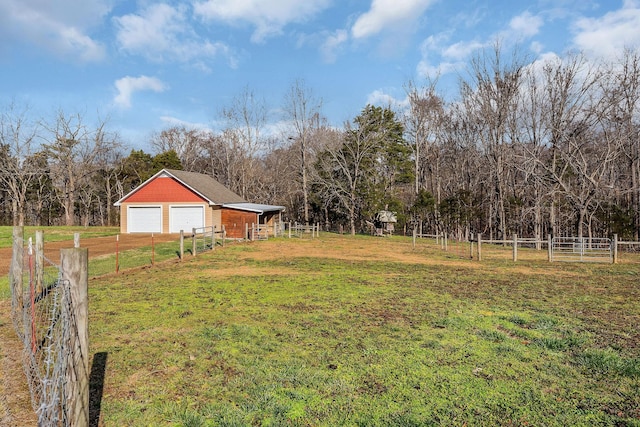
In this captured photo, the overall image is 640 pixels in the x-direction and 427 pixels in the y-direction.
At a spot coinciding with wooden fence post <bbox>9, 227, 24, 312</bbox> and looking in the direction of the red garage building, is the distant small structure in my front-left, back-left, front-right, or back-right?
front-right

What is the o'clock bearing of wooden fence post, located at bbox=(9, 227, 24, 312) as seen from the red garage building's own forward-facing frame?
The wooden fence post is roughly at 12 o'clock from the red garage building.

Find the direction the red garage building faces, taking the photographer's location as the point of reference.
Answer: facing the viewer

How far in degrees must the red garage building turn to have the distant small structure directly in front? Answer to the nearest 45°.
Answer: approximately 90° to its left

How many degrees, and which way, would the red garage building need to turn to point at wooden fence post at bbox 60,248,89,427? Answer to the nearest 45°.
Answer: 0° — it already faces it

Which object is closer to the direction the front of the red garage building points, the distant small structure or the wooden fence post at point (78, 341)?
the wooden fence post

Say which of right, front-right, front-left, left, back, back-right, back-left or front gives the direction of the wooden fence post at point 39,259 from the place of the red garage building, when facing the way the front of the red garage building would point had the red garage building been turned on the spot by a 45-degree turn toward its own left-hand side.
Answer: front-right

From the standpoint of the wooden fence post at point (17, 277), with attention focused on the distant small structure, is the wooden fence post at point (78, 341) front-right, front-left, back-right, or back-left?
back-right

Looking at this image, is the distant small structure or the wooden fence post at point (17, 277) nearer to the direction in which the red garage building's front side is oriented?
the wooden fence post
